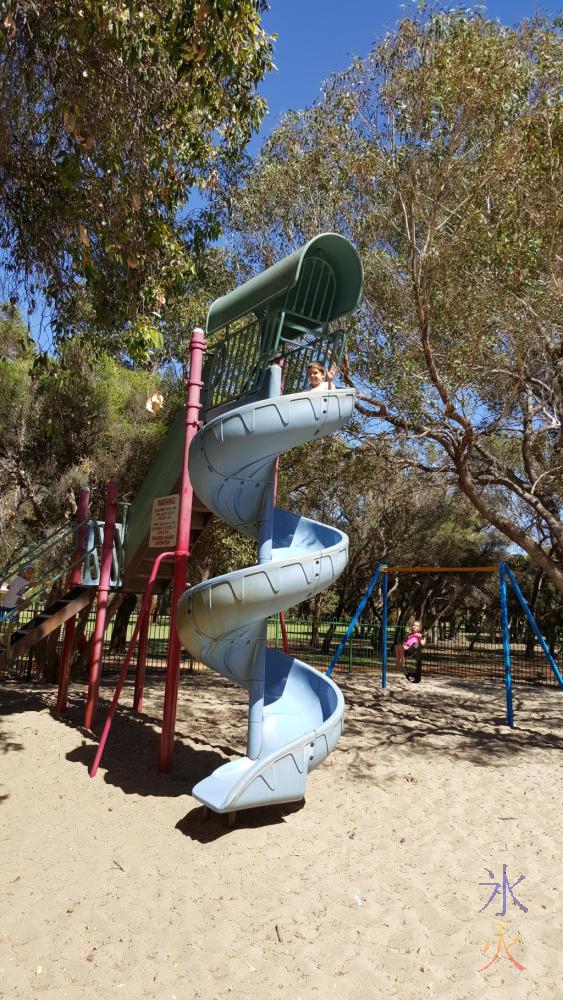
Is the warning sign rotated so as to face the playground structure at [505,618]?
no

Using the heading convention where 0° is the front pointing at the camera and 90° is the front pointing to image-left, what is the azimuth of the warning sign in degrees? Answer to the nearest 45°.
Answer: approximately 0°

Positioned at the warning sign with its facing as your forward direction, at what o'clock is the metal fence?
The metal fence is roughly at 7 o'clock from the warning sign.
